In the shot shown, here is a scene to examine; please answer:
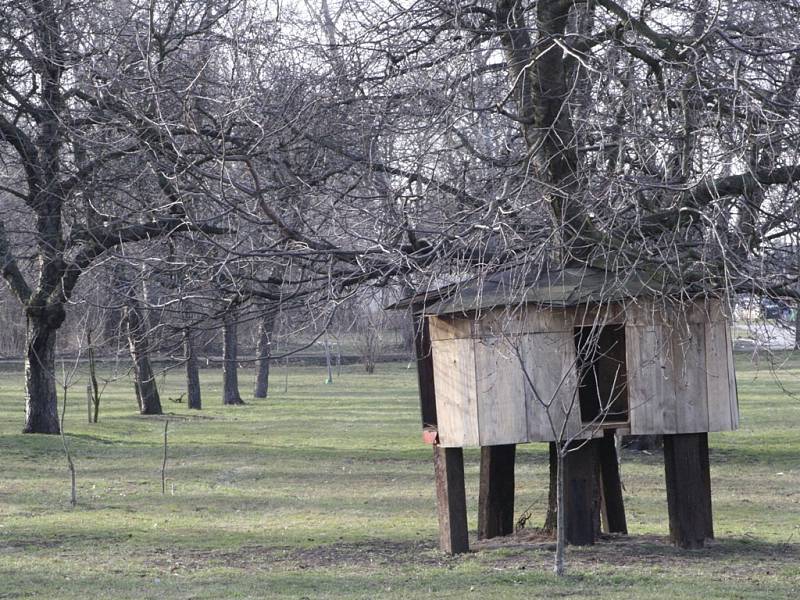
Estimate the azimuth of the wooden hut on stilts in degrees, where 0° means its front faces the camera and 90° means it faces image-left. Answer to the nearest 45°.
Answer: approximately 0°
